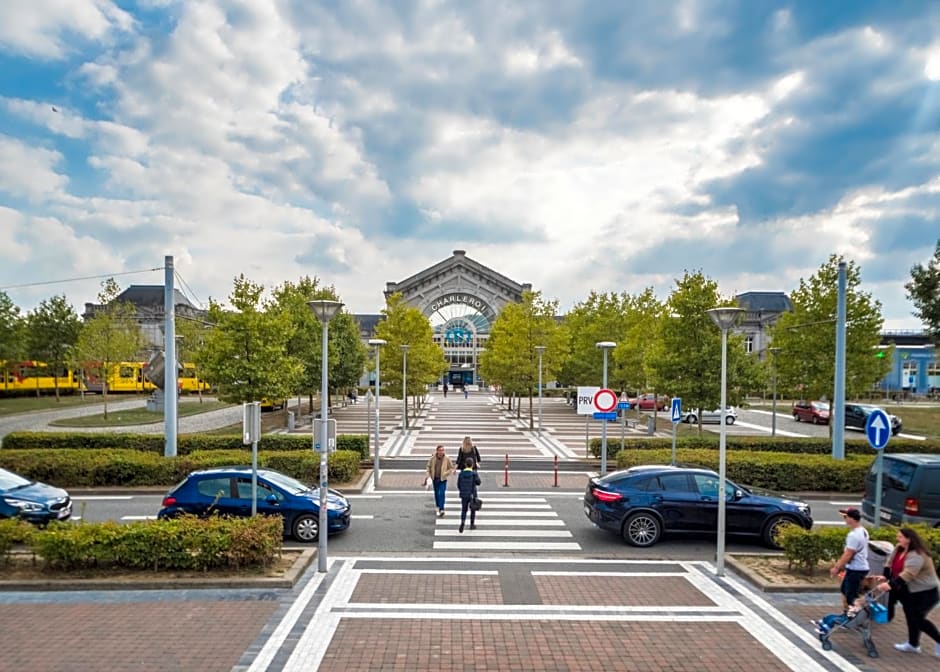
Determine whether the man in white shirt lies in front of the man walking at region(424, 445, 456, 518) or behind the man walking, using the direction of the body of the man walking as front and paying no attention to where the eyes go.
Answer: in front

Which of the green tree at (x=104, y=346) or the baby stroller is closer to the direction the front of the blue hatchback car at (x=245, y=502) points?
the baby stroller

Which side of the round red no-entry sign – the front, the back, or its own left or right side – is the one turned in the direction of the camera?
front

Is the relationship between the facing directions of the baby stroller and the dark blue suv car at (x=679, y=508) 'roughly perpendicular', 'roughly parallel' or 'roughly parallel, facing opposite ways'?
roughly parallel, facing opposite ways

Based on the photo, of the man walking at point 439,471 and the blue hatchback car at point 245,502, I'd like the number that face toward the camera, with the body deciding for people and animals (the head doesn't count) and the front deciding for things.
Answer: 1

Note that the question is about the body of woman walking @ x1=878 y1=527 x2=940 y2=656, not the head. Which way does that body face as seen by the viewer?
to the viewer's left

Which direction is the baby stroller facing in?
to the viewer's left

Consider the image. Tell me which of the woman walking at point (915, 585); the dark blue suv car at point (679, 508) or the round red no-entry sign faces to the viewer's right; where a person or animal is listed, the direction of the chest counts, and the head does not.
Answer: the dark blue suv car

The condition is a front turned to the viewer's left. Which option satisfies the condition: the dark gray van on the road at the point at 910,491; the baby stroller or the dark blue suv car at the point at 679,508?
the baby stroller

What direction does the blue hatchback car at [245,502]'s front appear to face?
to the viewer's right
